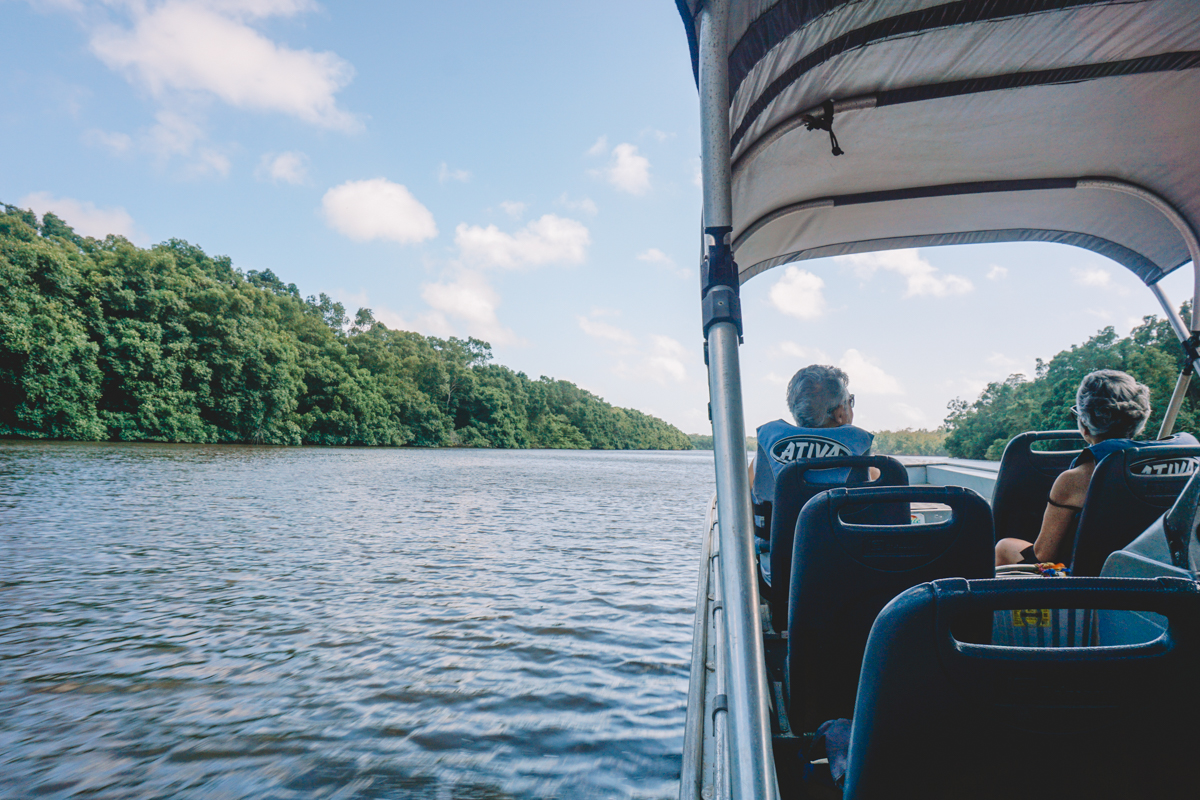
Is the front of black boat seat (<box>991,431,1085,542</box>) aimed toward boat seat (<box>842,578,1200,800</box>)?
no

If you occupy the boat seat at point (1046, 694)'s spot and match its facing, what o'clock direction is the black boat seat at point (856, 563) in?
The black boat seat is roughly at 11 o'clock from the boat seat.

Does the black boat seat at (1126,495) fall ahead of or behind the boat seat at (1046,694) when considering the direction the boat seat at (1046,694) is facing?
ahead

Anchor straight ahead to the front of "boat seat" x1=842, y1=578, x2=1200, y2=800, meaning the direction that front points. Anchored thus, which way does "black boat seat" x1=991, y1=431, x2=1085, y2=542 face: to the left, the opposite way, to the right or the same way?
the same way

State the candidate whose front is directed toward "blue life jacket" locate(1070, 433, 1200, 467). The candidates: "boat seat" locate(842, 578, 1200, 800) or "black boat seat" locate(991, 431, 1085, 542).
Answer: the boat seat

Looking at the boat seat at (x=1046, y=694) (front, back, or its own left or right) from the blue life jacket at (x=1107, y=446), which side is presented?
front

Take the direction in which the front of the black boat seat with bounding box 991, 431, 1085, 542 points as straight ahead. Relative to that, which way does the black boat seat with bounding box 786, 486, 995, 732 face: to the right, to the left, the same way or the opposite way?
the same way

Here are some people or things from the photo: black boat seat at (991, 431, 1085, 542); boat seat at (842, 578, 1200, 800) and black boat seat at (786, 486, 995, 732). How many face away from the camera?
3

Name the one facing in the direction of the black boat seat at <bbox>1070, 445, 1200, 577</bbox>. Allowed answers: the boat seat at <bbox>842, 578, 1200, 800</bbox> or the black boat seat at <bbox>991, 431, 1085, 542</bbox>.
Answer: the boat seat

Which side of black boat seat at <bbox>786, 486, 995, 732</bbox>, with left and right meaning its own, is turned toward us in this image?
back

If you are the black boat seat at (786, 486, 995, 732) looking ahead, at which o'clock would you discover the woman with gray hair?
The woman with gray hair is roughly at 1 o'clock from the black boat seat.

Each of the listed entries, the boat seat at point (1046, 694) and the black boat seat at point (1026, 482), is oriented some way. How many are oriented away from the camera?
2

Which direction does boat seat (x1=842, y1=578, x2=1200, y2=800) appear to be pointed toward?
away from the camera

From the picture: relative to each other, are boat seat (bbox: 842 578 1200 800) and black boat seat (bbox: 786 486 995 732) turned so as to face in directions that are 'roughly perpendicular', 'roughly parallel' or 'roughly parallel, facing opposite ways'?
roughly parallel

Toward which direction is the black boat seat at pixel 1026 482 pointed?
away from the camera

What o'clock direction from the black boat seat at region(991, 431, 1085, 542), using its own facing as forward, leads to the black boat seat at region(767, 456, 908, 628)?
the black boat seat at region(767, 456, 908, 628) is roughly at 7 o'clock from the black boat seat at region(991, 431, 1085, 542).

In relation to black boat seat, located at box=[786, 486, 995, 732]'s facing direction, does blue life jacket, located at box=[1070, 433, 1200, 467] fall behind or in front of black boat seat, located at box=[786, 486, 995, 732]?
in front

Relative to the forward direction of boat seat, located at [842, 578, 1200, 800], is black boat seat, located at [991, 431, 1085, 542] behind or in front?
in front
